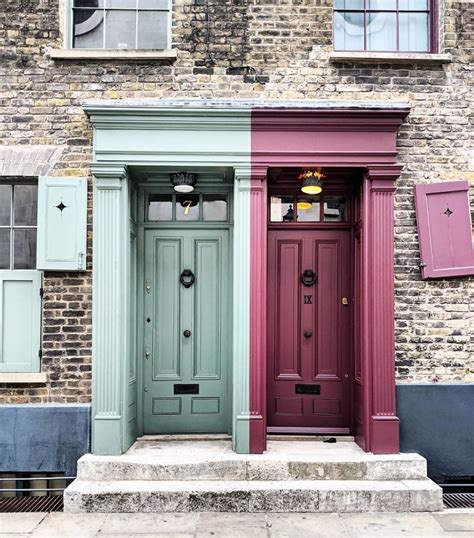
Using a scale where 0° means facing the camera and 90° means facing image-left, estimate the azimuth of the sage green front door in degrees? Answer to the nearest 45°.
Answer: approximately 0°

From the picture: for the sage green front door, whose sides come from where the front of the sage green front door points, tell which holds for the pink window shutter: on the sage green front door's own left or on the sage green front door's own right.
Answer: on the sage green front door's own left

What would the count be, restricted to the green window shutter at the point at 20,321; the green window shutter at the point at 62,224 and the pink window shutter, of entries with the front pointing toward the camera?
3

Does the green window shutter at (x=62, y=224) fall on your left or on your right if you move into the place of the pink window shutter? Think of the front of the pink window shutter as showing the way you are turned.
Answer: on your right

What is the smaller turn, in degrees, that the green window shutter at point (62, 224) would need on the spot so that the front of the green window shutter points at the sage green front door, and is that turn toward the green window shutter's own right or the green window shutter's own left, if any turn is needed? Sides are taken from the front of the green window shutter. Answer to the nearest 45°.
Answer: approximately 90° to the green window shutter's own left

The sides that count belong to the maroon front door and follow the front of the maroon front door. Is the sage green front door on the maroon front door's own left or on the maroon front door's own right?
on the maroon front door's own right
